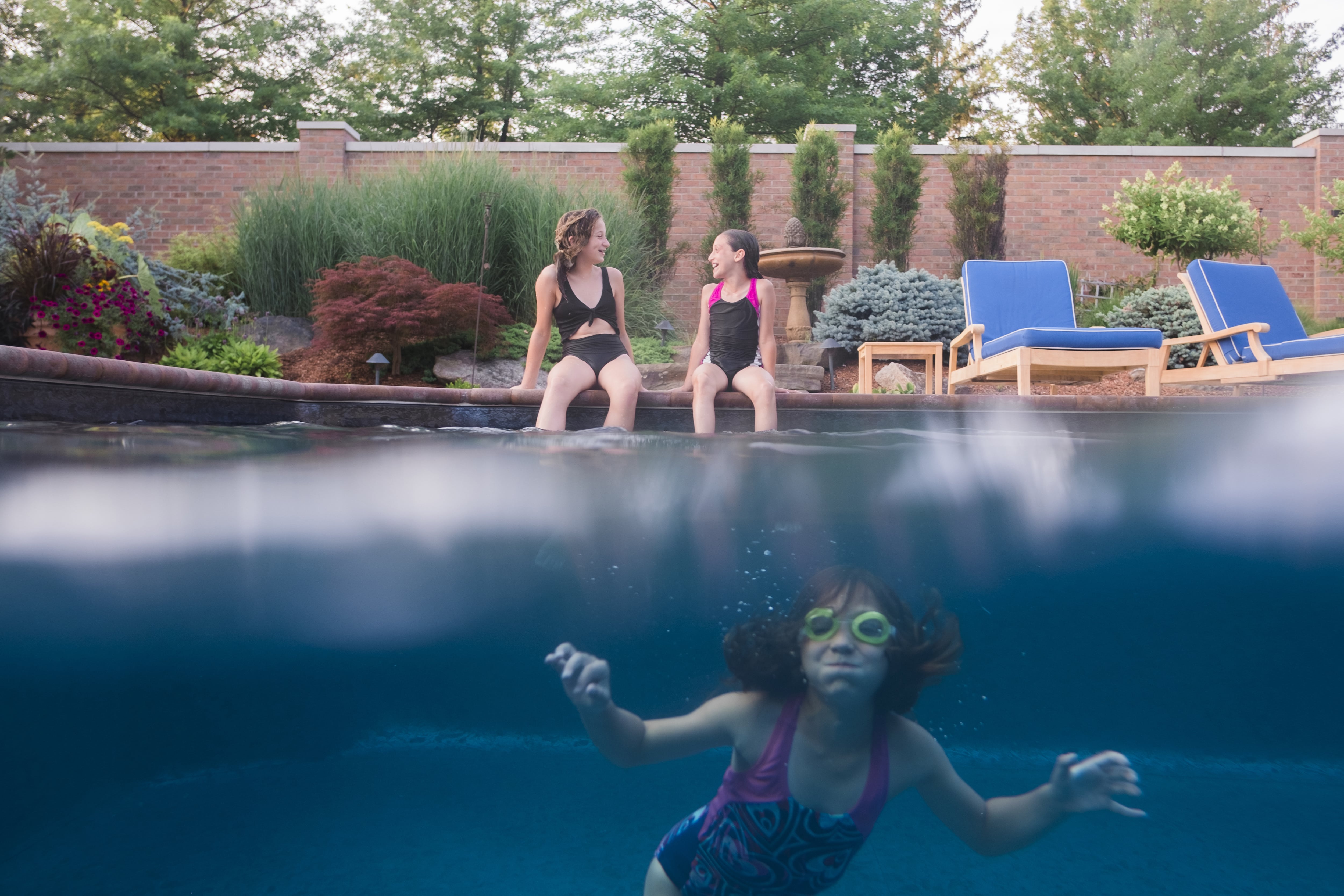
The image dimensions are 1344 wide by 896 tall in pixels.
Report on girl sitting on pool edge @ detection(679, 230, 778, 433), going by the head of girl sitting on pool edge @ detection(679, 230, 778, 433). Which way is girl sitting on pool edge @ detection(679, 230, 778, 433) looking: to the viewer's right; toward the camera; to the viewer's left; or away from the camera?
to the viewer's left

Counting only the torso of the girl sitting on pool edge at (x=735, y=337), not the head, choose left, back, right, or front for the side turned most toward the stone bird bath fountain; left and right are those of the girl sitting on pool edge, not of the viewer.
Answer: back

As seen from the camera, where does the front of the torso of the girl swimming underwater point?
toward the camera

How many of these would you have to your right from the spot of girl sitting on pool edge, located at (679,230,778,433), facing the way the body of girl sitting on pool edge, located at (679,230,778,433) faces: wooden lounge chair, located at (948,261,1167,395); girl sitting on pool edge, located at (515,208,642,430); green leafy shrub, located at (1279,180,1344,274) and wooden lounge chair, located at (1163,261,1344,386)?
1

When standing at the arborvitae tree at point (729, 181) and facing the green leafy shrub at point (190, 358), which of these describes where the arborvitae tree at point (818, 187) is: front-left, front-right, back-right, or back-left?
back-left

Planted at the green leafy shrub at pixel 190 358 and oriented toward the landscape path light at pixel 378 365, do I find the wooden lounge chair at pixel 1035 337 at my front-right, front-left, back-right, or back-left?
front-right

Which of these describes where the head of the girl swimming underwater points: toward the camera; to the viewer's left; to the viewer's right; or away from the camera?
toward the camera

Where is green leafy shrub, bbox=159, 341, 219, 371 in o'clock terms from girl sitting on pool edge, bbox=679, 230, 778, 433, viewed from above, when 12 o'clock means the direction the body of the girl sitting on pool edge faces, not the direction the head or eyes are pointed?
The green leafy shrub is roughly at 4 o'clock from the girl sitting on pool edge.

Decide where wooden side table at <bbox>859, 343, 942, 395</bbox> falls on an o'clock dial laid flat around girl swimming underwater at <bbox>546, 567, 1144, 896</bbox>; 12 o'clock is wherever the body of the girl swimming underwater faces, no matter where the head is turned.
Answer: The wooden side table is roughly at 6 o'clock from the girl swimming underwater.

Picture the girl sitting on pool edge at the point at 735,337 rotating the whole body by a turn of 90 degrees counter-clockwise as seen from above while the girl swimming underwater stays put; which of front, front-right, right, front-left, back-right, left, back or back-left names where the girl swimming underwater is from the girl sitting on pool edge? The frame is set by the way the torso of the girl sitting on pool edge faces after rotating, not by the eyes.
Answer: right

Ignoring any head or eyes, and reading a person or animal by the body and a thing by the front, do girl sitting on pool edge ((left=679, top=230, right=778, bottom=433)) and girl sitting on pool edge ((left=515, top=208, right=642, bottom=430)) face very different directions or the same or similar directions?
same or similar directions

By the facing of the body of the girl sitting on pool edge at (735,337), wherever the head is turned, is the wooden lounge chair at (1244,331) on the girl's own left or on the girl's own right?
on the girl's own left

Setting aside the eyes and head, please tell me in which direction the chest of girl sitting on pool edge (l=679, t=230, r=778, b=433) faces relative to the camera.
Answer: toward the camera

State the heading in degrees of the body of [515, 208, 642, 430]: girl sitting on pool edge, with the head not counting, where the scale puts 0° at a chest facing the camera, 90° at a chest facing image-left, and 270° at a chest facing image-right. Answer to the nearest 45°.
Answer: approximately 0°

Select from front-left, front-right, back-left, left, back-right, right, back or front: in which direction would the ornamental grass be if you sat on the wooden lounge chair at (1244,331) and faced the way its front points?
back-right
